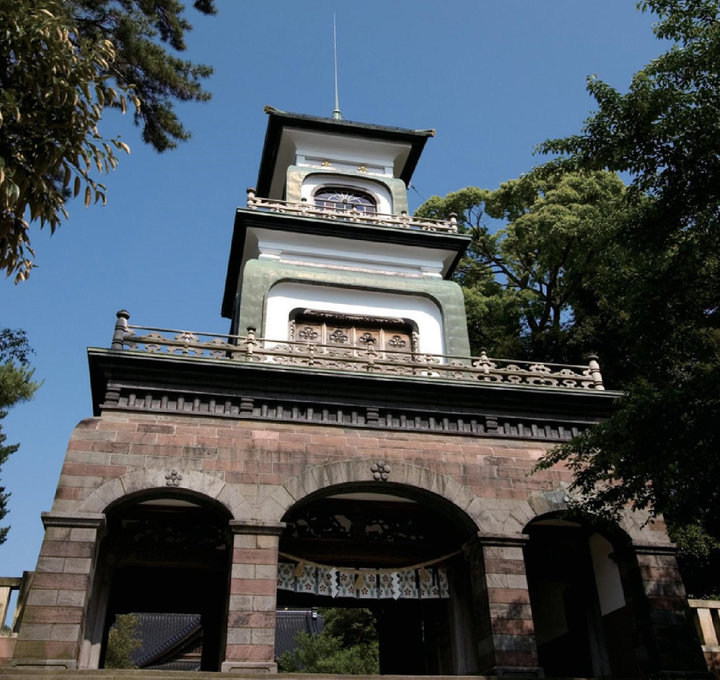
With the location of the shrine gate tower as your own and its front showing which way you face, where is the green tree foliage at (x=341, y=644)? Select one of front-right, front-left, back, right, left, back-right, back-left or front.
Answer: back

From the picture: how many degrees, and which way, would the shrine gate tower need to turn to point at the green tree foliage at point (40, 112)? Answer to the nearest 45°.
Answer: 0° — it already faces it

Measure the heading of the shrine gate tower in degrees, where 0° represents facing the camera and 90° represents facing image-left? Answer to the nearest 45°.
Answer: approximately 0°

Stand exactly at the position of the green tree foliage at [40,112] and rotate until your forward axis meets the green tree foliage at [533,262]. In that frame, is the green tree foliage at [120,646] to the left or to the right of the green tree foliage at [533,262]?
left

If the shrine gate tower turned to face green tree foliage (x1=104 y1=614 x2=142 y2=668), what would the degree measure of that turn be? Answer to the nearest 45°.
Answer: approximately 135° to its right
